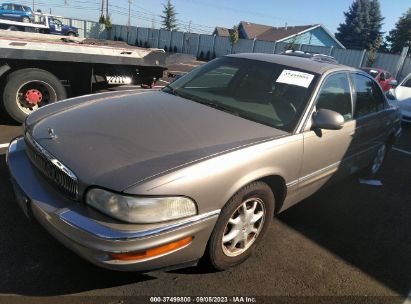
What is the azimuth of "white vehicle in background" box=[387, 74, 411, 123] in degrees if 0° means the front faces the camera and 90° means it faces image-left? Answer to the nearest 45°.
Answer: approximately 45°
